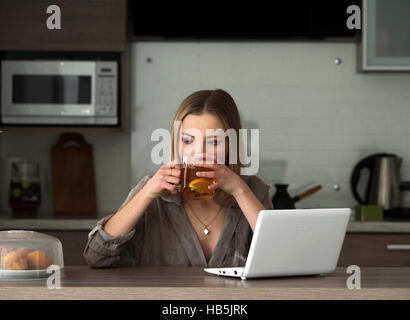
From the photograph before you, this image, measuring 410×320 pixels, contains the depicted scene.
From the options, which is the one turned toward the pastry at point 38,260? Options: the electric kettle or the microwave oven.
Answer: the microwave oven

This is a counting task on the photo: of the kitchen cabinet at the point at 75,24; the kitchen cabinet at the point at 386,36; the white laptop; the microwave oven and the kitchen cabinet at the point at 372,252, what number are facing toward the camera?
4

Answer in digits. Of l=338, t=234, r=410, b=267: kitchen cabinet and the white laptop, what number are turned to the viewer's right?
0

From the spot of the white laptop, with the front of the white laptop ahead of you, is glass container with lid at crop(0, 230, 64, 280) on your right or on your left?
on your left

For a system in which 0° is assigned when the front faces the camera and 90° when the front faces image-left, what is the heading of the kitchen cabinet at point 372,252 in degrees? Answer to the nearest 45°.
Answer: approximately 0°

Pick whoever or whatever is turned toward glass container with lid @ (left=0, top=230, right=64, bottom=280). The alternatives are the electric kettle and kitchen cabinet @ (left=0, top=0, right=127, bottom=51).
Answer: the kitchen cabinet

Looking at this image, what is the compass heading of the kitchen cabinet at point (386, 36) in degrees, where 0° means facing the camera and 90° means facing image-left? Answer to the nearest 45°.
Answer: approximately 0°

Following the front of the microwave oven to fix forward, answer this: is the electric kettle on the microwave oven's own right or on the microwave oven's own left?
on the microwave oven's own left
